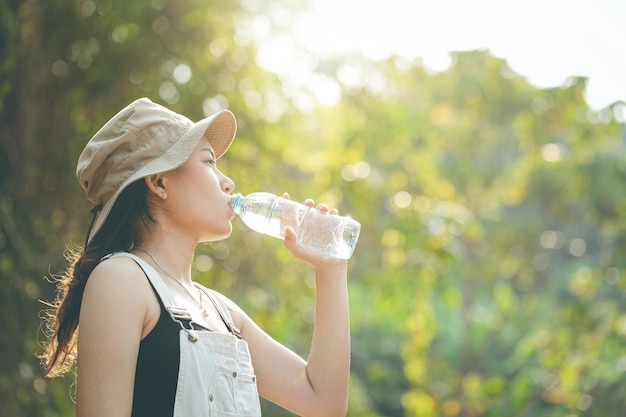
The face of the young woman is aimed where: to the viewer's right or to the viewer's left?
to the viewer's right

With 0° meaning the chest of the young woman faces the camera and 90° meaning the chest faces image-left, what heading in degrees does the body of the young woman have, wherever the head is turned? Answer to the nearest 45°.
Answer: approximately 315°
